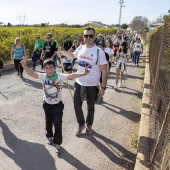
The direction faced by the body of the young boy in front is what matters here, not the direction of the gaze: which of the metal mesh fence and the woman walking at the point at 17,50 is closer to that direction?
the metal mesh fence

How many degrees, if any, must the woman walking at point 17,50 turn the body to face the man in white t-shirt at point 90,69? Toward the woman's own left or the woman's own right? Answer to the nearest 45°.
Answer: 0° — they already face them

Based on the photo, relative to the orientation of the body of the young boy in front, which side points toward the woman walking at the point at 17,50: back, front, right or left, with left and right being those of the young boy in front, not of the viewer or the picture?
back

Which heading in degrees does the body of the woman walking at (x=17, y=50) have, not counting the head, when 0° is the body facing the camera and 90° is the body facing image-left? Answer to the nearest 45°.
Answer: approximately 0°

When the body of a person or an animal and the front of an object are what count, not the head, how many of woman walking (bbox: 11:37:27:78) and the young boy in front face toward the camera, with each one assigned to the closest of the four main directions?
2

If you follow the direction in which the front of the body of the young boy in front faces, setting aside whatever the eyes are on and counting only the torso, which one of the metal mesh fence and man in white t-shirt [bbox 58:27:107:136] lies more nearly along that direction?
the metal mesh fence

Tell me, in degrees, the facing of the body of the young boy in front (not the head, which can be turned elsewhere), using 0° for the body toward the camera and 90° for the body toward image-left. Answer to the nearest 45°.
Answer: approximately 0°
